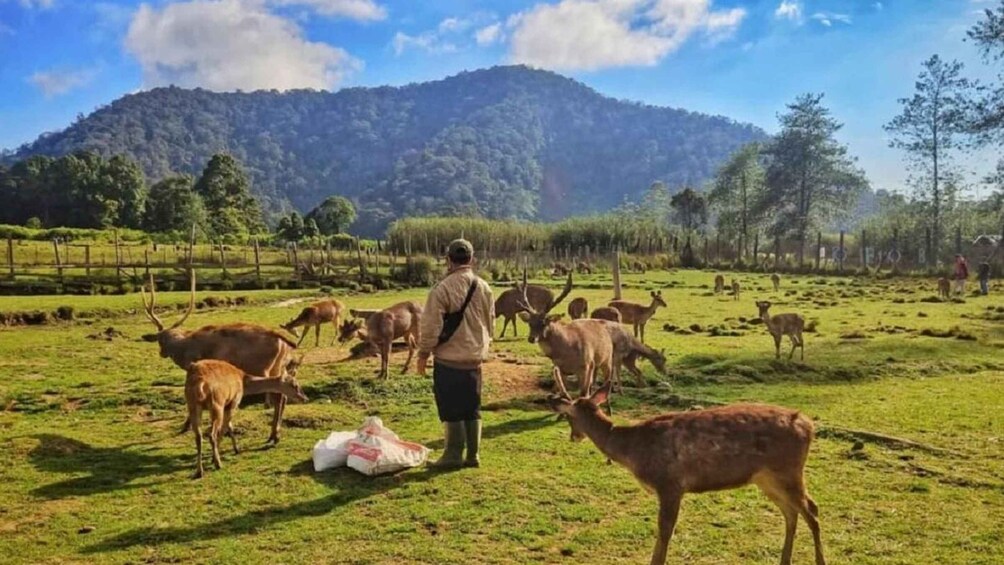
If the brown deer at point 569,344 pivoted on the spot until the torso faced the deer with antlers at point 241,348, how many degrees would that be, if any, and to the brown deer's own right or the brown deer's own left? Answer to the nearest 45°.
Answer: approximately 45° to the brown deer's own right

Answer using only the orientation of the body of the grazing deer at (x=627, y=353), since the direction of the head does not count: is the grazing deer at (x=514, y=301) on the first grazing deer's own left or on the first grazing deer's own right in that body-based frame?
on the first grazing deer's own left

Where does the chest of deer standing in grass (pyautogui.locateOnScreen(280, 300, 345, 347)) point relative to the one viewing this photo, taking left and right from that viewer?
facing to the left of the viewer

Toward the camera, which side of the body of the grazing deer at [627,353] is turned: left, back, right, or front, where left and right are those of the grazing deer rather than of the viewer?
right

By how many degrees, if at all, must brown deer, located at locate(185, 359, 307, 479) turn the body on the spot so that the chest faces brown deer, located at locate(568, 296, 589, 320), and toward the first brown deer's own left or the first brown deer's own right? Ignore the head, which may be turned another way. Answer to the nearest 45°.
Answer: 0° — it already faces it

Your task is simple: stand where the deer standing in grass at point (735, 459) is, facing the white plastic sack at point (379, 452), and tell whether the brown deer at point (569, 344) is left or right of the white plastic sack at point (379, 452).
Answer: right

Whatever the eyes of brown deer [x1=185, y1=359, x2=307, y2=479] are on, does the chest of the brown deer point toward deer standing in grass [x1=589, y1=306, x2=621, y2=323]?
yes

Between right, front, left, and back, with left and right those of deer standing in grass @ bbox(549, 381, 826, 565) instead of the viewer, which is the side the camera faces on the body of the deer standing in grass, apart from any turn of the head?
left

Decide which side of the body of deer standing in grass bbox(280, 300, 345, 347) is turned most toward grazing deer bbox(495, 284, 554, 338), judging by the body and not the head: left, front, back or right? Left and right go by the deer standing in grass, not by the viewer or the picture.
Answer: back

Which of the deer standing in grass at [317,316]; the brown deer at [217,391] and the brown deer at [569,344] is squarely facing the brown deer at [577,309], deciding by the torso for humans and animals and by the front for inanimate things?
the brown deer at [217,391]
